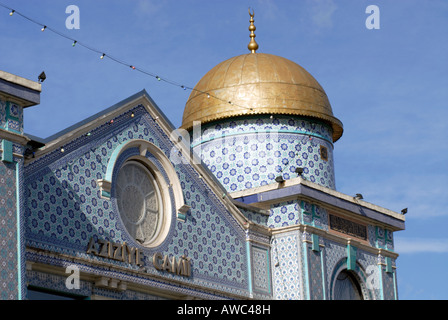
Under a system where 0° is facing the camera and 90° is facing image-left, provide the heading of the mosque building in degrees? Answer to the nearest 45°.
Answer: approximately 315°
